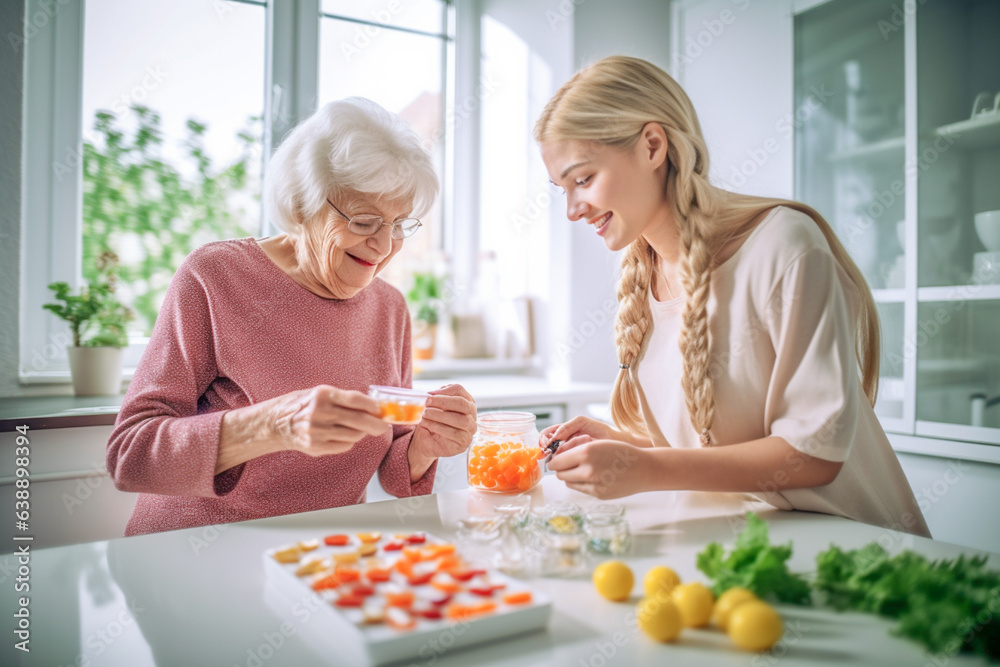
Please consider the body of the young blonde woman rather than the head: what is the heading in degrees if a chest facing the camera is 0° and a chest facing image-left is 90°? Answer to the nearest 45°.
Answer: approximately 45°

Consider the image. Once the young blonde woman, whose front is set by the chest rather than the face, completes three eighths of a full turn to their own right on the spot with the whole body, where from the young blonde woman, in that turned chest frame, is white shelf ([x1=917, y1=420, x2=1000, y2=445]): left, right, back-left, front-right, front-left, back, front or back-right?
front-right

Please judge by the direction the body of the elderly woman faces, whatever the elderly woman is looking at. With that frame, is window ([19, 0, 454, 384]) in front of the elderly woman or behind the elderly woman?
behind

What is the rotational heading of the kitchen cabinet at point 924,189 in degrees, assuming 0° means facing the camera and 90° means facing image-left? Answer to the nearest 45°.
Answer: approximately 45°

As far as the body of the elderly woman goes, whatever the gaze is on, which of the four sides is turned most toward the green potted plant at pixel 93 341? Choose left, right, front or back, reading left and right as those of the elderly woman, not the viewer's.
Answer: back
